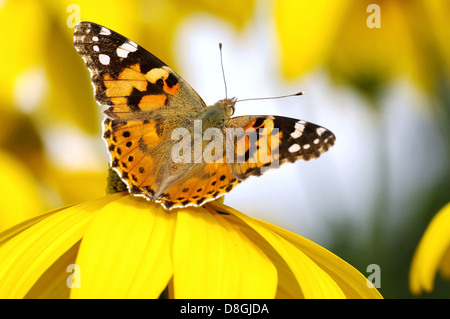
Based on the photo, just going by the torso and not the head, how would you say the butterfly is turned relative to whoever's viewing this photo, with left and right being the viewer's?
facing away from the viewer and to the right of the viewer
